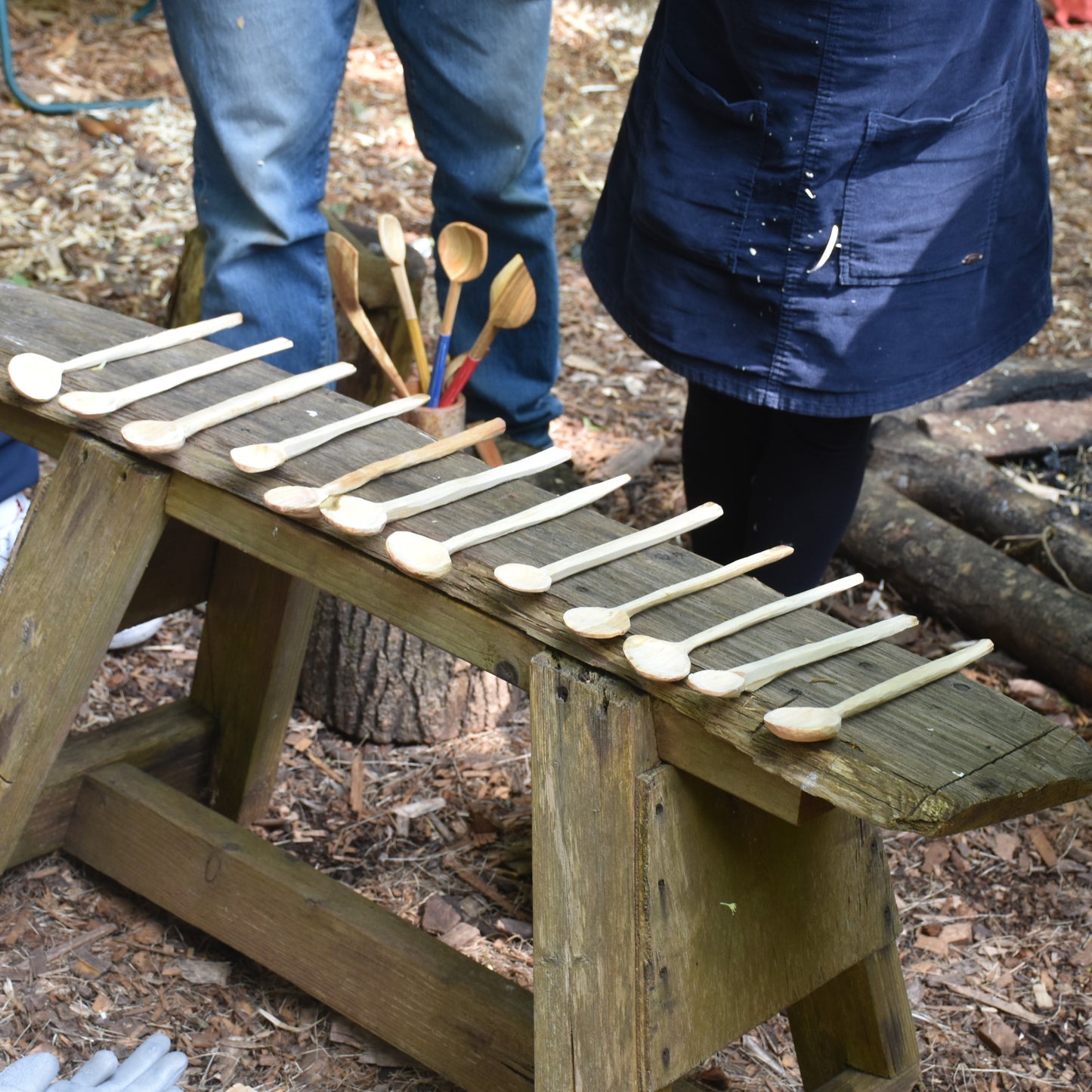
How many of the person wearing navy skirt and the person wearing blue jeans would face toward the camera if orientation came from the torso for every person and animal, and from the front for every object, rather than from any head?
2

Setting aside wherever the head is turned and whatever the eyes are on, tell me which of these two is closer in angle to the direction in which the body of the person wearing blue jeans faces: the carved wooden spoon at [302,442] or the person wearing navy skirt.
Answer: the carved wooden spoon

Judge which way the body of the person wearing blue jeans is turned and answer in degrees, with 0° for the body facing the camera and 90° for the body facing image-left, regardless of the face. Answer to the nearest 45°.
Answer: approximately 0°

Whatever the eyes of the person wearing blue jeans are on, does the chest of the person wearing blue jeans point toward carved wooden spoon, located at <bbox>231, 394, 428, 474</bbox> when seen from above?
yes

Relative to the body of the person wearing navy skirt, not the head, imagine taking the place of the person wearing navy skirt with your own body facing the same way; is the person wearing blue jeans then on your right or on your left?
on your right
